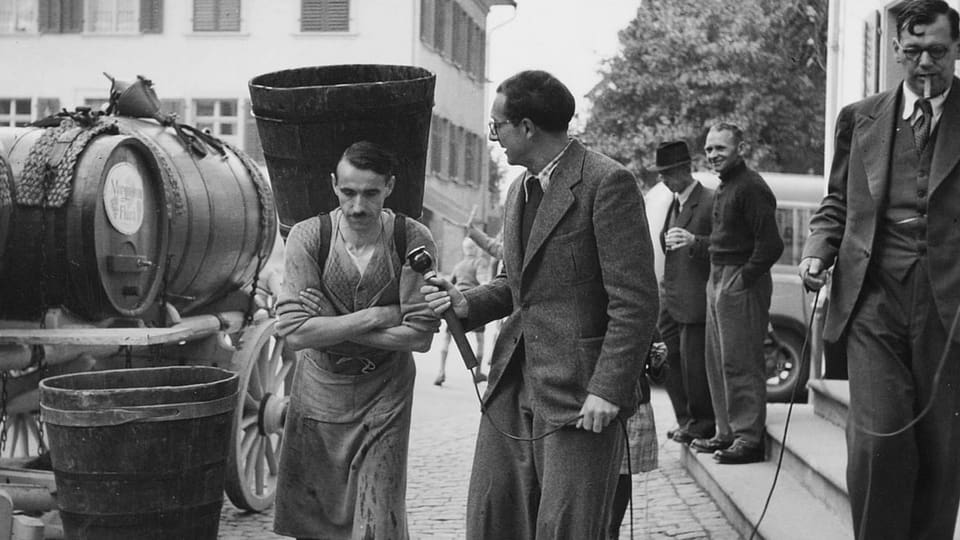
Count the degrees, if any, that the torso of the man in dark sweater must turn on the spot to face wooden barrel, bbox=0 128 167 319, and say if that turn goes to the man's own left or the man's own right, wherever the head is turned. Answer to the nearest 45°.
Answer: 0° — they already face it

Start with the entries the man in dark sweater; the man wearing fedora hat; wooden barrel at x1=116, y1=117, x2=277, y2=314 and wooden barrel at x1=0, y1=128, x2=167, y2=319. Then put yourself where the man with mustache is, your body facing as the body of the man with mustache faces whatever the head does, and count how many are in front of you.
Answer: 0

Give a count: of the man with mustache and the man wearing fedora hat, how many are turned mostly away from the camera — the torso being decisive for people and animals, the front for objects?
0

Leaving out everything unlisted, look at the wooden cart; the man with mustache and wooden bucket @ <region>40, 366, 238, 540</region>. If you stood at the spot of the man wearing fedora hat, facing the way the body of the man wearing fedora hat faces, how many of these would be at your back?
0

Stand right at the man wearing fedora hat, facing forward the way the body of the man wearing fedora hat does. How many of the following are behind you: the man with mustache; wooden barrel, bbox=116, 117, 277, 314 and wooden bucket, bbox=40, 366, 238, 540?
0

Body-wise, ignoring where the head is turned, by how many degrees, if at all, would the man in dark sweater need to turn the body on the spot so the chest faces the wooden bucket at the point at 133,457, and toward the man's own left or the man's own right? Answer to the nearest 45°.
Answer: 0° — they already face it

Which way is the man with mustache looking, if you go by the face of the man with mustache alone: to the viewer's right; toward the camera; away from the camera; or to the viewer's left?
toward the camera

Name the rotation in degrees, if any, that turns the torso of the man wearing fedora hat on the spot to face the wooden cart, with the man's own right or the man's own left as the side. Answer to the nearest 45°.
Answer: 0° — they already face it

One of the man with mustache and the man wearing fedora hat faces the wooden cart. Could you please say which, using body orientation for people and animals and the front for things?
the man wearing fedora hat

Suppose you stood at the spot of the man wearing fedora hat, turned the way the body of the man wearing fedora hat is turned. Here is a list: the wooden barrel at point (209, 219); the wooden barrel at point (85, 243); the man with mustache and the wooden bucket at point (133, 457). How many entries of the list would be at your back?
0

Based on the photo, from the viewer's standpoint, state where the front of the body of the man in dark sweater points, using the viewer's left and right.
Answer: facing the viewer and to the left of the viewer

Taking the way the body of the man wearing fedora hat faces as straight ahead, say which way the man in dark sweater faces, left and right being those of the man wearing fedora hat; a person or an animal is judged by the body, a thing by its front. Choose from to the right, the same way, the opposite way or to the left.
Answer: the same way

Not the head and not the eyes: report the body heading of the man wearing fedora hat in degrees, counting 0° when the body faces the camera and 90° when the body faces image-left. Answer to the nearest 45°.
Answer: approximately 45°

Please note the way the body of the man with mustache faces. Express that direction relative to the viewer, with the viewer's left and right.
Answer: facing the viewer

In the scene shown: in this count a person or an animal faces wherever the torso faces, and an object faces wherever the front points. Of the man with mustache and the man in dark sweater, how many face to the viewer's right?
0

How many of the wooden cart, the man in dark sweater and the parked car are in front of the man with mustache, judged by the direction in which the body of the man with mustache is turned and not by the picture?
0

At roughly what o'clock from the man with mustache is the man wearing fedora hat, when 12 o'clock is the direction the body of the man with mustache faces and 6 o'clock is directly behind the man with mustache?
The man wearing fedora hat is roughly at 7 o'clock from the man with mustache.

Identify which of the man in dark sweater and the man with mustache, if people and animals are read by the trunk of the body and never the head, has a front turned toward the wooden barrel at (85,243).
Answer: the man in dark sweater
